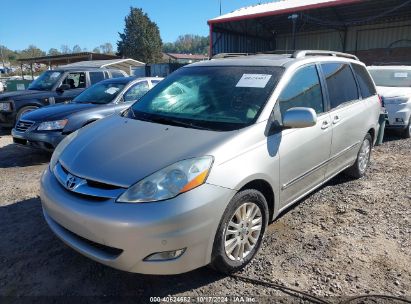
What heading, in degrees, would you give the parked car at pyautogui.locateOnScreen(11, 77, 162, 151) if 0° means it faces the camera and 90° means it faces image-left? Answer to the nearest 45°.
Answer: approximately 45°

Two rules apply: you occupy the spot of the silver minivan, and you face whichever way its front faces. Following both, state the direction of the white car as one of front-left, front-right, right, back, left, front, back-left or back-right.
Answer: back

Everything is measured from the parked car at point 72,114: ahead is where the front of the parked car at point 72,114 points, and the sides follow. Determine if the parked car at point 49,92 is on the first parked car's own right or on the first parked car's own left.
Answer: on the first parked car's own right

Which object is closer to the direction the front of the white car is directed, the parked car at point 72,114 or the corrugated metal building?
the parked car

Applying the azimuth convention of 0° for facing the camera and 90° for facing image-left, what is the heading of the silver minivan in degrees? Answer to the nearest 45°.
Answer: approximately 45°
